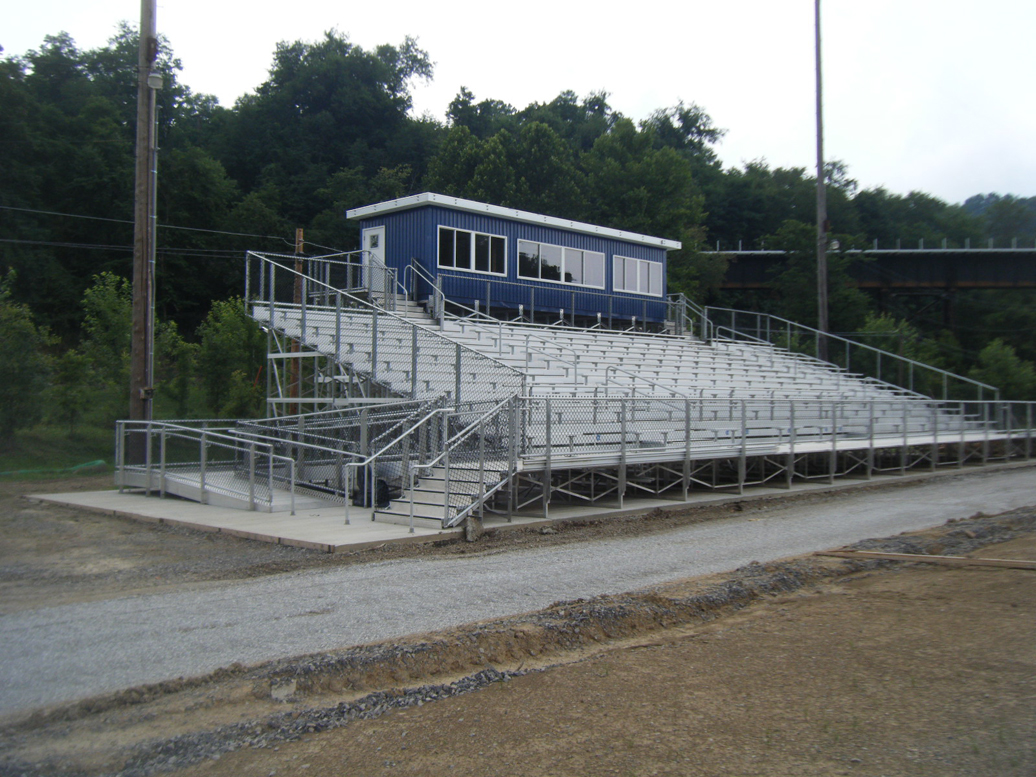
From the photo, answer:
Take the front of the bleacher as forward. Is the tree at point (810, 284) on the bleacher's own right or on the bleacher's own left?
on the bleacher's own left

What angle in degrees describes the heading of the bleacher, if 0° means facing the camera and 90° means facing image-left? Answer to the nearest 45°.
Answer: approximately 315°

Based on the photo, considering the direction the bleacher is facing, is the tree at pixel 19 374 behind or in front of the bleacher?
behind

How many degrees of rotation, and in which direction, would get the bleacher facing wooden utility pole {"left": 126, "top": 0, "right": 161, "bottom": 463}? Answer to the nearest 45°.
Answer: approximately 135° to its right

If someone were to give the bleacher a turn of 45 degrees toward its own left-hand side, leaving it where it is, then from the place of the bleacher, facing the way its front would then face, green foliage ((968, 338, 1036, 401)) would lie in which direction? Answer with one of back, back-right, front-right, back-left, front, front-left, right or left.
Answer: front-left

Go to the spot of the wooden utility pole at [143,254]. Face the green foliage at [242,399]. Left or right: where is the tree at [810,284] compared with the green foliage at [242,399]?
right

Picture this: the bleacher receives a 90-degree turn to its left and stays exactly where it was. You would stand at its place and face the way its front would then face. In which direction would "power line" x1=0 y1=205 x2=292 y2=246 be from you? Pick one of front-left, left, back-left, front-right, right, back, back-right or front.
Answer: left

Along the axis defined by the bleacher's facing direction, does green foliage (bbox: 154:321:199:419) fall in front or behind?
behind
